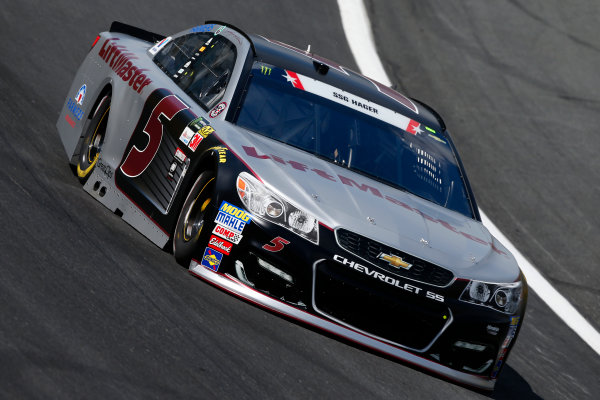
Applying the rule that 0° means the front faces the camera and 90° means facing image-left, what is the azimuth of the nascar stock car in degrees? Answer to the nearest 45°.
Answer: approximately 315°
